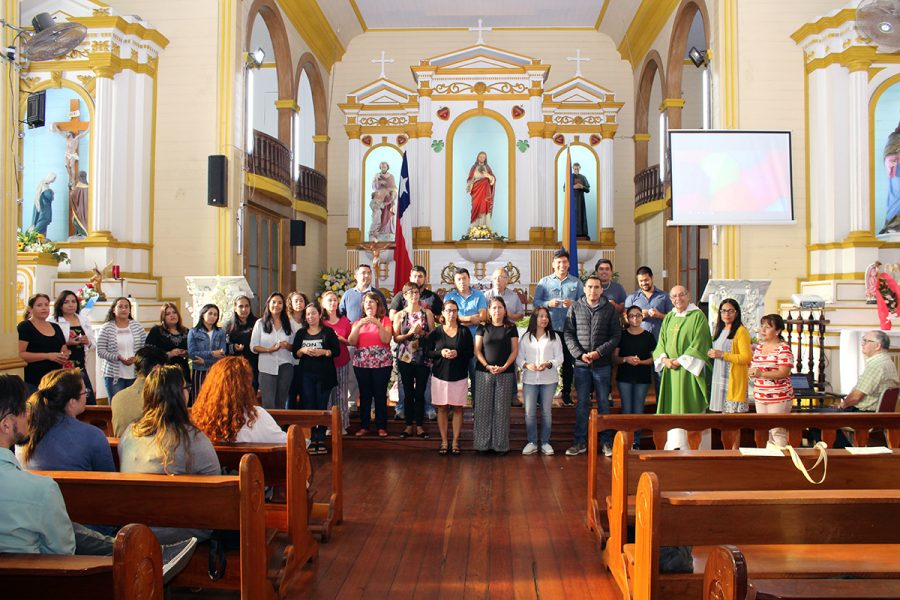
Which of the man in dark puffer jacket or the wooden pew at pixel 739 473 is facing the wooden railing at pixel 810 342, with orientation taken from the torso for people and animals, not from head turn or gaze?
the wooden pew

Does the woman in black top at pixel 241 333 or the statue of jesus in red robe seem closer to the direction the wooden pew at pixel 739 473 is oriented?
the statue of jesus in red robe

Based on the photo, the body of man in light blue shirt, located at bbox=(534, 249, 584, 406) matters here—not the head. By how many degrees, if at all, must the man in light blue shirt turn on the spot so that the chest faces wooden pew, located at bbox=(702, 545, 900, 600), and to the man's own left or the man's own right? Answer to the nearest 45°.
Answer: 0° — they already face it

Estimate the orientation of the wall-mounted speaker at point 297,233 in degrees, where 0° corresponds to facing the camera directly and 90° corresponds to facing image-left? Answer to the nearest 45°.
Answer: approximately 0°

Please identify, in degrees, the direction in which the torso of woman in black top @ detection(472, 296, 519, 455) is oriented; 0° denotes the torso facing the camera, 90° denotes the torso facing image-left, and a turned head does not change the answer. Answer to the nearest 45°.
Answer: approximately 0°

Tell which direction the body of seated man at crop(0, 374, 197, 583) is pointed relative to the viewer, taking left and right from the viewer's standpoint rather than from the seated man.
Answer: facing away from the viewer and to the right of the viewer

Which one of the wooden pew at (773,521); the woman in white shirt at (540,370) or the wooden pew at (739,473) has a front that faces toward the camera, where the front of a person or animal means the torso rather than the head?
the woman in white shirt

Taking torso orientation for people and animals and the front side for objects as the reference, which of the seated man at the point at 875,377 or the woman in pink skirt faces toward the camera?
the woman in pink skirt

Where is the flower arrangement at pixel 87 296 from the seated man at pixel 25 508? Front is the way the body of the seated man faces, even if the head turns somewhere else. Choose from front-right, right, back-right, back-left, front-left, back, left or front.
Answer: front-left

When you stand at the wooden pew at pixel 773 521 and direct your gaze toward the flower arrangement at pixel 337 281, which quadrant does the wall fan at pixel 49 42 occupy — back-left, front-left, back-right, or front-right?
front-left

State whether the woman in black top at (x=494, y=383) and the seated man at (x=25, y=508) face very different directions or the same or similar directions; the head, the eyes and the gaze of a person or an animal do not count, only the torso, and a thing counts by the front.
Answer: very different directions

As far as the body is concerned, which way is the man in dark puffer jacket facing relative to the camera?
toward the camera

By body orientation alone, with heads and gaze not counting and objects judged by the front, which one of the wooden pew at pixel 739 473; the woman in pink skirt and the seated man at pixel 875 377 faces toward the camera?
the woman in pink skirt

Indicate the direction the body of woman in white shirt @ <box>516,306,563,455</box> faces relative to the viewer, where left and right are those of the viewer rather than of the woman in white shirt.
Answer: facing the viewer

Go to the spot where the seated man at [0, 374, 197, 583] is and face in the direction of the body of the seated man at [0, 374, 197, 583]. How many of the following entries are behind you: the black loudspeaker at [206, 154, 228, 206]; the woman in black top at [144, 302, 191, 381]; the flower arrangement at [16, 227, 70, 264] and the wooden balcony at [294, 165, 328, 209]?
0

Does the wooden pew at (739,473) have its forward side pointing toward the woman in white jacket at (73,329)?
no

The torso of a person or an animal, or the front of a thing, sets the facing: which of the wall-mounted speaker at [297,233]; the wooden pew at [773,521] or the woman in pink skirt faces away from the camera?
the wooden pew

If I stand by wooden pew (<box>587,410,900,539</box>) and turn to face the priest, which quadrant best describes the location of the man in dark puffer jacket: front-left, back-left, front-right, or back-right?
front-left

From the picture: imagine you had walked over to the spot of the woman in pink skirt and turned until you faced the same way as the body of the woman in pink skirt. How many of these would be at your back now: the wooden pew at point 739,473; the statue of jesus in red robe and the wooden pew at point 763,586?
1

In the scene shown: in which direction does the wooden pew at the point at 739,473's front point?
away from the camera

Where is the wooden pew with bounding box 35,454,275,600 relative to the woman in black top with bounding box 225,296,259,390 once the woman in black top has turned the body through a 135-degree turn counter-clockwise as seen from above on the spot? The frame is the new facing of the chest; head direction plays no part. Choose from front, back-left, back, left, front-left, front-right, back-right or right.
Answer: back

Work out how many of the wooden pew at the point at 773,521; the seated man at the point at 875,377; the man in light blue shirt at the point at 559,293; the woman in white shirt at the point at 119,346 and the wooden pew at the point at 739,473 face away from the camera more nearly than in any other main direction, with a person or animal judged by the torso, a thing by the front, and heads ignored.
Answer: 2
